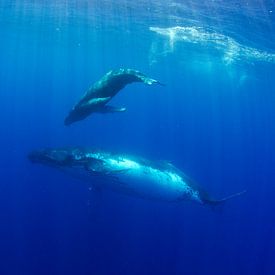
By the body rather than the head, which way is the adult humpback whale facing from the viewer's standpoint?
to the viewer's left
